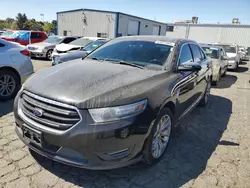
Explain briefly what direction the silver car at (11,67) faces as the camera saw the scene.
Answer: facing to the left of the viewer

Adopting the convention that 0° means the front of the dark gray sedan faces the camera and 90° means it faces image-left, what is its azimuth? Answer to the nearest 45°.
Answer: approximately 45°

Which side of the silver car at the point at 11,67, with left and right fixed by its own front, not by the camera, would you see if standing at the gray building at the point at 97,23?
right

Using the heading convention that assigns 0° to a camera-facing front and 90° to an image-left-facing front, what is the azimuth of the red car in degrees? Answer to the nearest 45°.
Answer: approximately 45°

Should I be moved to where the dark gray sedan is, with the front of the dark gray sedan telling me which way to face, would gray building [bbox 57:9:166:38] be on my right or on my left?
on my right

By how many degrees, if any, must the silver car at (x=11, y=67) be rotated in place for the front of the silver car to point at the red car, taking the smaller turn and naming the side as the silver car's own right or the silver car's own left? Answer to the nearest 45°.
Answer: approximately 90° to the silver car's own right

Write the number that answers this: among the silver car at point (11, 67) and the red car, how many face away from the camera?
0

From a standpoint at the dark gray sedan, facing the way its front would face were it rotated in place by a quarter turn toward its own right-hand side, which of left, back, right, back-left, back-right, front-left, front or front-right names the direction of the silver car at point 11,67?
front

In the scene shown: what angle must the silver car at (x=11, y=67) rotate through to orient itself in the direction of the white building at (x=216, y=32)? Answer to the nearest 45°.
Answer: approximately 135° to its right

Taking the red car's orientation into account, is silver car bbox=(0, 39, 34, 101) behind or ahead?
ahead
